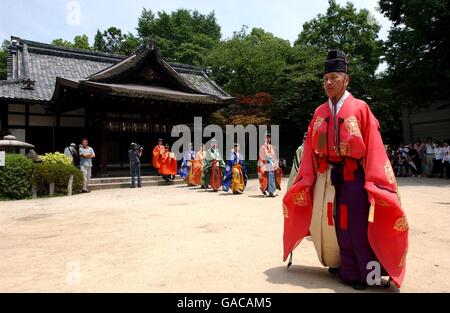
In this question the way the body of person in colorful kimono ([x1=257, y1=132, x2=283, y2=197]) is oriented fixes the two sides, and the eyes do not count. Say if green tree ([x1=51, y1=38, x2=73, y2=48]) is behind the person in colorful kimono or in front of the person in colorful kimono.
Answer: behind

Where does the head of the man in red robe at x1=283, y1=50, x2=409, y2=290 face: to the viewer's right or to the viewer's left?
to the viewer's left

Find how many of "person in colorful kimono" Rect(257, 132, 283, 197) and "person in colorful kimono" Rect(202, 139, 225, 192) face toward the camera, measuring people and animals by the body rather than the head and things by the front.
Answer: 2

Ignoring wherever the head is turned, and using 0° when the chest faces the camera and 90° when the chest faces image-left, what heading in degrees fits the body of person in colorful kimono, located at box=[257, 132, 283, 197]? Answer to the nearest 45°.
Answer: approximately 0°

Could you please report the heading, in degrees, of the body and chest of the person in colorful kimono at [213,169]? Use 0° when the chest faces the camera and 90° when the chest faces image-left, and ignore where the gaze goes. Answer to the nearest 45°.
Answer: approximately 0°

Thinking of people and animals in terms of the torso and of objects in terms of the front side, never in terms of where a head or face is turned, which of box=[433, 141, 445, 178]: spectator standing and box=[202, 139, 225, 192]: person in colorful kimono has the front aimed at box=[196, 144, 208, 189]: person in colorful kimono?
the spectator standing

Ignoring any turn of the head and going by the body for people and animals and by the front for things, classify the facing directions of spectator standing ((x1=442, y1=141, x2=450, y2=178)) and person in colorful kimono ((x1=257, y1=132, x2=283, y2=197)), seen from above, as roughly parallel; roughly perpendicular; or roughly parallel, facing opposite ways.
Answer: roughly perpendicular

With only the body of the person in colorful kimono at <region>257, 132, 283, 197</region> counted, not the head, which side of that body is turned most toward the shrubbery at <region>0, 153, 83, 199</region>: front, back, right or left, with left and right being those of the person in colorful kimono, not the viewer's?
right

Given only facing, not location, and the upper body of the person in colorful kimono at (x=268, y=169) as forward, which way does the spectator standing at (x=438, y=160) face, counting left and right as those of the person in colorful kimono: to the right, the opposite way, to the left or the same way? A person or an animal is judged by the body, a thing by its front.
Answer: to the right

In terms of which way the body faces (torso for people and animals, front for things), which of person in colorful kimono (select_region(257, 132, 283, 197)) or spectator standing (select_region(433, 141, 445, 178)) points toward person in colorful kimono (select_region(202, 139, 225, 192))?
the spectator standing

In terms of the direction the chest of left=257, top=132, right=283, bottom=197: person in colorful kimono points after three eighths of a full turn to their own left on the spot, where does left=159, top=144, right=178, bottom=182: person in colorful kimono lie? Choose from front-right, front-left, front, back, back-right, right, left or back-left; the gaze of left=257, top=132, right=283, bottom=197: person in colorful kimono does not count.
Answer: left

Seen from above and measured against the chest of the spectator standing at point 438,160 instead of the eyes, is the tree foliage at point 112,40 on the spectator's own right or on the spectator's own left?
on the spectator's own right

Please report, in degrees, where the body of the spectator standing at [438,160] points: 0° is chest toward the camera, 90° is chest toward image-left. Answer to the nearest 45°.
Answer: approximately 45°

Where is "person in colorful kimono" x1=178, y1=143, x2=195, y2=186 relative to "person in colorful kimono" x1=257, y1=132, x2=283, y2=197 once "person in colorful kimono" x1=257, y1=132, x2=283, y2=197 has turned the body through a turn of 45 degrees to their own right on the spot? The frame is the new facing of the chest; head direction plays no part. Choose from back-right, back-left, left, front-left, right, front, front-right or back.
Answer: right

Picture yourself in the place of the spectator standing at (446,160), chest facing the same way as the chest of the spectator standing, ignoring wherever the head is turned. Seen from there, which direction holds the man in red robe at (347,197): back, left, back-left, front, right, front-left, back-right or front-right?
front-left
